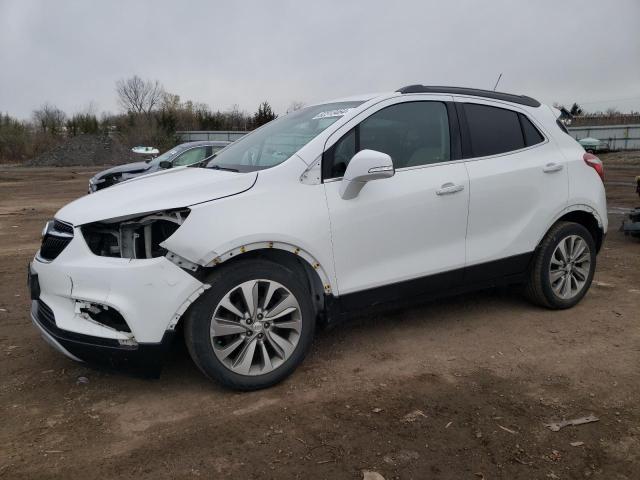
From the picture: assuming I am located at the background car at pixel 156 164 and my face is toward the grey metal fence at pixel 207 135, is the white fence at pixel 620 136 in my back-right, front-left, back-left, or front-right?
front-right

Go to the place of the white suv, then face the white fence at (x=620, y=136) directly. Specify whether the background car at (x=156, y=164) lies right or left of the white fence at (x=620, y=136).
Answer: left

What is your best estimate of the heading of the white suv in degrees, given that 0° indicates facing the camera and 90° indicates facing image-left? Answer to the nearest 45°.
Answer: approximately 45°

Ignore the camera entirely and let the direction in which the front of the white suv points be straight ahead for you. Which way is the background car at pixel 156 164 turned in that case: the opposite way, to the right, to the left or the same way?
the same way

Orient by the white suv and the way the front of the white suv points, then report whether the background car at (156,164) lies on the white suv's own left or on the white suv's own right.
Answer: on the white suv's own right

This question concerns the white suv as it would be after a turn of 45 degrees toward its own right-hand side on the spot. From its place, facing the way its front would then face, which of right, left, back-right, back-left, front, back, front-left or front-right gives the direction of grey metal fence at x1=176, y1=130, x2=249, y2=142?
right

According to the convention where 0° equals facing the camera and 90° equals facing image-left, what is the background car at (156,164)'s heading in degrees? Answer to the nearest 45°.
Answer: approximately 45°

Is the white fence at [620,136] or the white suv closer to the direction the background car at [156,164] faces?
the white suv

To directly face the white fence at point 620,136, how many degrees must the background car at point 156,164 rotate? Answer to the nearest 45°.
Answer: approximately 180°

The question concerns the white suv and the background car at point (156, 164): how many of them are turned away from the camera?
0

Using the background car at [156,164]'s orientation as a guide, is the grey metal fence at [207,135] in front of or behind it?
behind

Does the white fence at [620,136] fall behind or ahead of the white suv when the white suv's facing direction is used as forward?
behind
